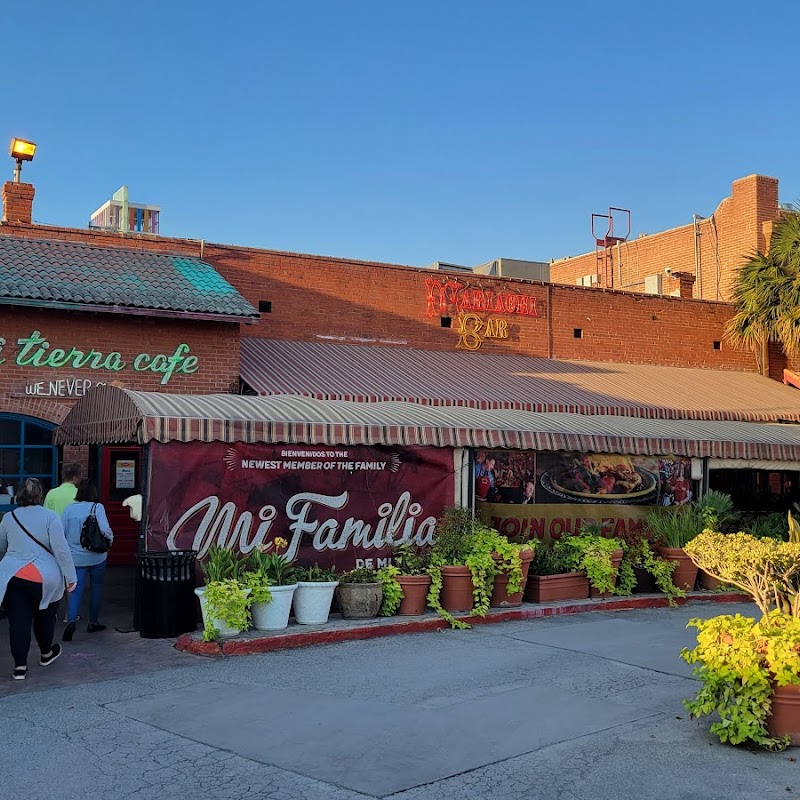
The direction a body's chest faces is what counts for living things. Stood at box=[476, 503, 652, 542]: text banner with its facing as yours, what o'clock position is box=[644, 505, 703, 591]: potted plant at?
The potted plant is roughly at 9 o'clock from the text banner.

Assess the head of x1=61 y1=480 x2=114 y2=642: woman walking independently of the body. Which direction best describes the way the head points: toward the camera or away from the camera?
away from the camera

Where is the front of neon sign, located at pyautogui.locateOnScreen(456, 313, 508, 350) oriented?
toward the camera

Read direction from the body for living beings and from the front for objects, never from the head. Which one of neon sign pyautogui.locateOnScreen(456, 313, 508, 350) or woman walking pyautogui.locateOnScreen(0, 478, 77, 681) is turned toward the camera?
the neon sign

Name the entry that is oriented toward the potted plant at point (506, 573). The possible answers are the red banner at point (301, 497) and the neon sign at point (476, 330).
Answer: the neon sign

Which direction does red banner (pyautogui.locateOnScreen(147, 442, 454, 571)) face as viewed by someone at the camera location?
facing the viewer

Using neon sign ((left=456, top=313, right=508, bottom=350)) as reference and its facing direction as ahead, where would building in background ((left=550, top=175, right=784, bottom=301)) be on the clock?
The building in background is roughly at 7 o'clock from the neon sign.

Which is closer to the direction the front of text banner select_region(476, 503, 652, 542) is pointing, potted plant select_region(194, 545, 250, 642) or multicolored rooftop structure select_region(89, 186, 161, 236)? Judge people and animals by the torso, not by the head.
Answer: the potted plant

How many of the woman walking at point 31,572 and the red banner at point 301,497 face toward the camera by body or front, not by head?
1

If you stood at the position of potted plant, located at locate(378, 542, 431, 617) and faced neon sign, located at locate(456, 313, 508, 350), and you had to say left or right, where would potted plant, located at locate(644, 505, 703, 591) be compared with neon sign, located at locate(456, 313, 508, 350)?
right

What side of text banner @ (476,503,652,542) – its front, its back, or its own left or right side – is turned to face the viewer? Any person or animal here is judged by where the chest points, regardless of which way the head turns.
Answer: front

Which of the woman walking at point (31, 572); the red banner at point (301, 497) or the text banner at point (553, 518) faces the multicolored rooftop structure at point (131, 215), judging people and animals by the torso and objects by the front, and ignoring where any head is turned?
the woman walking

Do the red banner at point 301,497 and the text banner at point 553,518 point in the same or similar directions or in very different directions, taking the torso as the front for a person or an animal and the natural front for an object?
same or similar directions

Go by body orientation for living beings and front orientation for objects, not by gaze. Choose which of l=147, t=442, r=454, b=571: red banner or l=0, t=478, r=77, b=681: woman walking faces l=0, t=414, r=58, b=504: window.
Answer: the woman walking

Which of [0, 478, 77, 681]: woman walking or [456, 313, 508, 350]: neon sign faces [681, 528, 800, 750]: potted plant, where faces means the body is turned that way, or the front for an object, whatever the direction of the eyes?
the neon sign

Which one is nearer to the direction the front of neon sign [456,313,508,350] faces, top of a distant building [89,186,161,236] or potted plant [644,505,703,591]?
the potted plant

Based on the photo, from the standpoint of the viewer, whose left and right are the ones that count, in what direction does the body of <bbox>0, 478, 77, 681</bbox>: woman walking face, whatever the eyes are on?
facing away from the viewer
